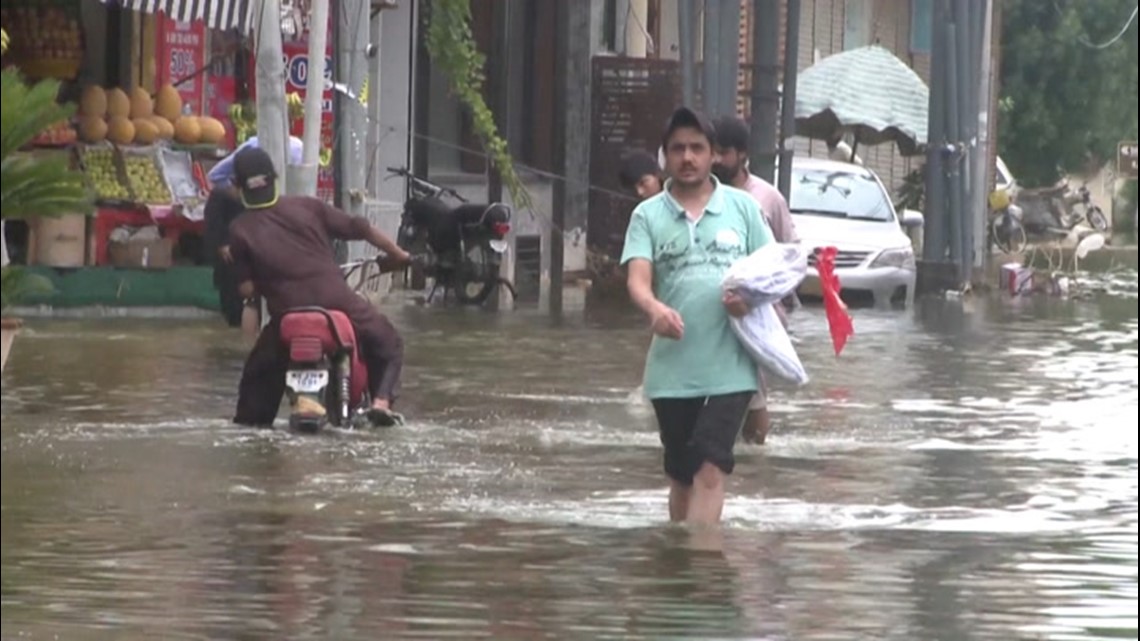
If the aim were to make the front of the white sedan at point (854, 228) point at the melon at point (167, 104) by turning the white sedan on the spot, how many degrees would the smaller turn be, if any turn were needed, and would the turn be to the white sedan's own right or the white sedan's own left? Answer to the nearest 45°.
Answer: approximately 45° to the white sedan's own right

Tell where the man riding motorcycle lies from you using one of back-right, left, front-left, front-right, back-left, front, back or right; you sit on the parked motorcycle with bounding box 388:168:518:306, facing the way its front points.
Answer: back-left

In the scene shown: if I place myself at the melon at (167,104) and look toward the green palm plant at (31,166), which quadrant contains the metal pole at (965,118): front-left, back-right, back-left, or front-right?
back-left

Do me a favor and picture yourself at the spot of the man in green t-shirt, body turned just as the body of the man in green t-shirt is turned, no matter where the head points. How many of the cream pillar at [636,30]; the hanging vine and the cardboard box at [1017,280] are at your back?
3

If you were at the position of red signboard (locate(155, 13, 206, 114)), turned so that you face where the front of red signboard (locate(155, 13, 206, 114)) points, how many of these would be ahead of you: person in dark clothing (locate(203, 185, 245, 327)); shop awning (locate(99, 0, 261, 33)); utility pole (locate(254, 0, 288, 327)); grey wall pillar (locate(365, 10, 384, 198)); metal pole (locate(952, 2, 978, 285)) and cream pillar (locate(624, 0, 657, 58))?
3

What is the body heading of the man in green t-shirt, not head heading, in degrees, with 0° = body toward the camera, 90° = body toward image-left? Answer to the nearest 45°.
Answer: approximately 0°

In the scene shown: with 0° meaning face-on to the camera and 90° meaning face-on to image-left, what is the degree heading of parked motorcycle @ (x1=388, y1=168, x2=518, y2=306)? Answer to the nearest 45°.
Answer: approximately 135°

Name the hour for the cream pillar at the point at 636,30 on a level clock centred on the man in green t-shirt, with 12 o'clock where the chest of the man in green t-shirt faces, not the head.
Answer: The cream pillar is roughly at 6 o'clock from the man in green t-shirt.

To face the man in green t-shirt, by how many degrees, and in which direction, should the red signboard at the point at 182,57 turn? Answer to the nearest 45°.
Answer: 0° — it already faces them
